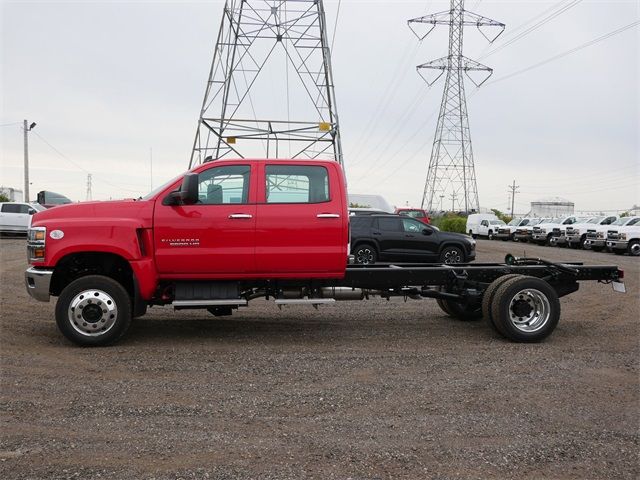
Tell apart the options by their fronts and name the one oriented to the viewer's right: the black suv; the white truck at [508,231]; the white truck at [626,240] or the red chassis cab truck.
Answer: the black suv

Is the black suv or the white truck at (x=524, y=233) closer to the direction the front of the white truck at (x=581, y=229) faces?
the black suv

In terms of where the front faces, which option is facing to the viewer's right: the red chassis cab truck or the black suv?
the black suv

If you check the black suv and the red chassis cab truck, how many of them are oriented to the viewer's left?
1

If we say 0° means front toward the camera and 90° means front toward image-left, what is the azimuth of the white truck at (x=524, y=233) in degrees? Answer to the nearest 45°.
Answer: approximately 45°

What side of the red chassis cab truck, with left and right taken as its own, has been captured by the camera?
left

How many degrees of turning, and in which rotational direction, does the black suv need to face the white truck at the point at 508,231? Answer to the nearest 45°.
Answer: approximately 90° to its left

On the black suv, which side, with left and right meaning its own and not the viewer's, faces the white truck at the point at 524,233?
left

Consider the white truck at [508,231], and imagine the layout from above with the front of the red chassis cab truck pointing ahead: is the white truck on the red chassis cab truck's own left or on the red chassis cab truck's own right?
on the red chassis cab truck's own right

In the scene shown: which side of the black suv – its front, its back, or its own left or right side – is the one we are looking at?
right

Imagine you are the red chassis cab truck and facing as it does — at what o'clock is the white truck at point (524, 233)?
The white truck is roughly at 4 o'clock from the red chassis cab truck.
